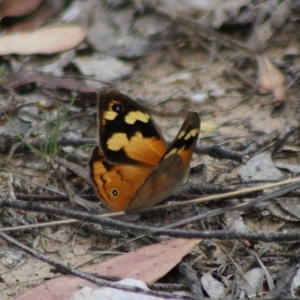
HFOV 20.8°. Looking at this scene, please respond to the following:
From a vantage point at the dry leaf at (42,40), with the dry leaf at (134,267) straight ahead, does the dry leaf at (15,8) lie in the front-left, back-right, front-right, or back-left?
back-right

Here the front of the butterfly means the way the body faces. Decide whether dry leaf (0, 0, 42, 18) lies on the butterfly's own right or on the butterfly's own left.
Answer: on the butterfly's own left

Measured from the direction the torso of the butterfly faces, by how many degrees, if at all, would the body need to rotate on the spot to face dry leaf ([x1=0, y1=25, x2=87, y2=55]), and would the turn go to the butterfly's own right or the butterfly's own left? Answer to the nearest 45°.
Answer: approximately 45° to the butterfly's own left

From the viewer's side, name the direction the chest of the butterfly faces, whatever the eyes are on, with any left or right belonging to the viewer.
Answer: facing away from the viewer and to the right of the viewer

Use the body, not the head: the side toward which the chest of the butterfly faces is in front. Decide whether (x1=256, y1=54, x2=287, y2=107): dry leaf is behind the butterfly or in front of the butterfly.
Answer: in front
